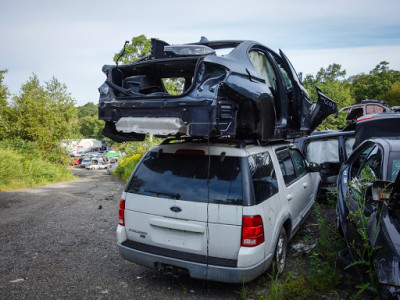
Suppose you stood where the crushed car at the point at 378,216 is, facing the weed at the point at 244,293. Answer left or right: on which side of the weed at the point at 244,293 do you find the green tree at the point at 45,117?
right

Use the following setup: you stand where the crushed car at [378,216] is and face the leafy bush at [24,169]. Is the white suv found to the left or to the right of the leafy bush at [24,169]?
left

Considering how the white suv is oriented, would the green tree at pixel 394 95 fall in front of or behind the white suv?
in front

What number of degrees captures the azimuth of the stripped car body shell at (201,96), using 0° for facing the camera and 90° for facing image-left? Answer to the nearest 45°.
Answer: approximately 225°

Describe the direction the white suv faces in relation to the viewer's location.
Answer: facing away from the viewer and to the right of the viewer

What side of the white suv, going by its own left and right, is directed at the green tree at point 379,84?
front

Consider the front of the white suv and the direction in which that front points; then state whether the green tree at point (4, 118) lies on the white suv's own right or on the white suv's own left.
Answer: on the white suv's own left

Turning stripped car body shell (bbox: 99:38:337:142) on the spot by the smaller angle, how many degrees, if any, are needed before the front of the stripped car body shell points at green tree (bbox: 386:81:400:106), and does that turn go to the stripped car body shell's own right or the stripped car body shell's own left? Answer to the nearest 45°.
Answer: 0° — it already faces it
